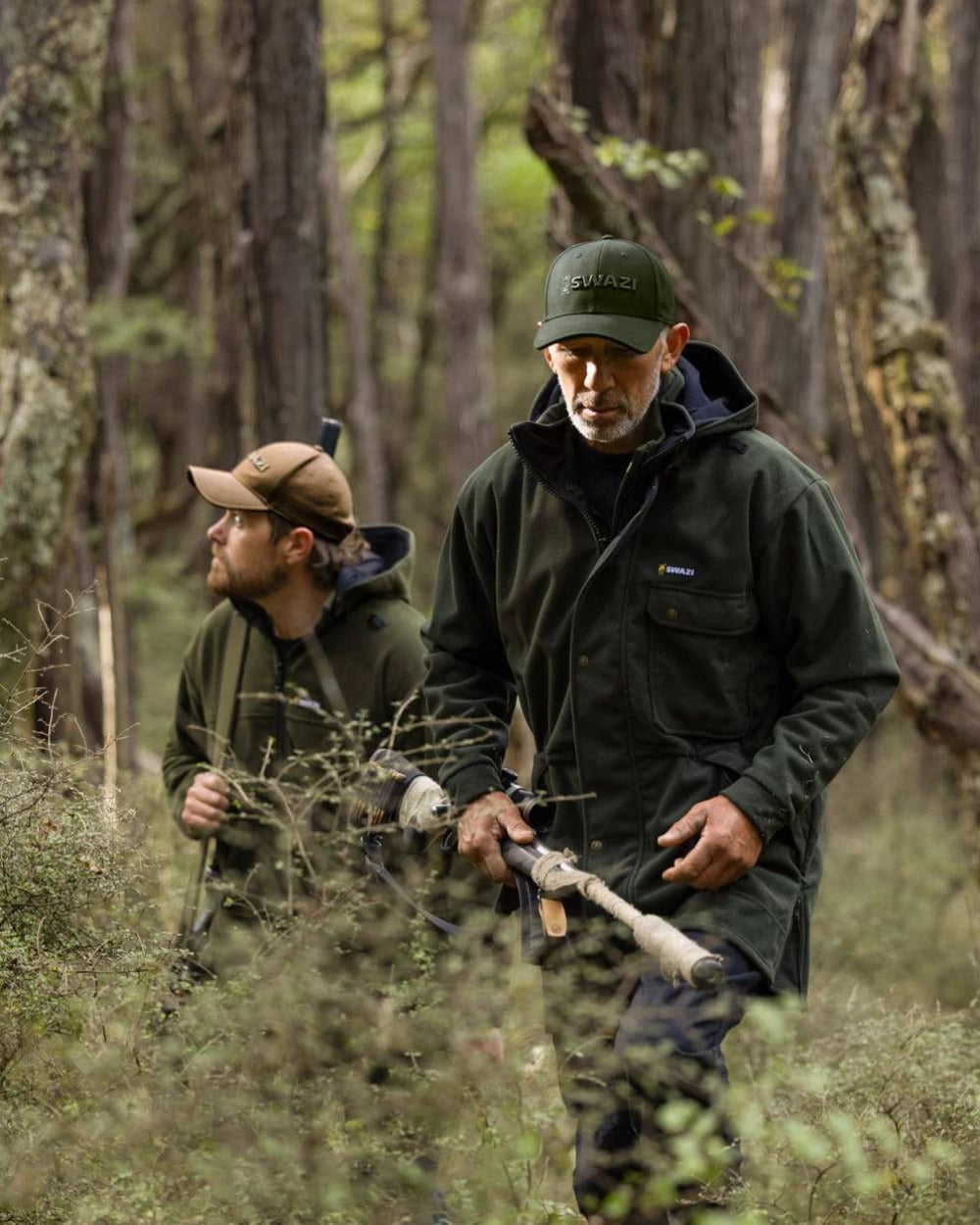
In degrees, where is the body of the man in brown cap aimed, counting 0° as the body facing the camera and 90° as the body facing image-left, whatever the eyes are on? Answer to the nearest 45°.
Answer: approximately 45°

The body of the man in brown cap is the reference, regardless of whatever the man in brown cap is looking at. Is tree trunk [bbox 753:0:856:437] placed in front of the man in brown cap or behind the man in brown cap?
behind

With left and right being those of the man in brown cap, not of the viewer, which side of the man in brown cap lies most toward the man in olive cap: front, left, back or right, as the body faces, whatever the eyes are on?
left

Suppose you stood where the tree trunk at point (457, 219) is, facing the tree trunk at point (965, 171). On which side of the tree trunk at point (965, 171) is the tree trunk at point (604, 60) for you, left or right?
right

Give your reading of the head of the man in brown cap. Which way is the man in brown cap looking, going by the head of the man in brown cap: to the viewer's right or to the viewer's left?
to the viewer's left

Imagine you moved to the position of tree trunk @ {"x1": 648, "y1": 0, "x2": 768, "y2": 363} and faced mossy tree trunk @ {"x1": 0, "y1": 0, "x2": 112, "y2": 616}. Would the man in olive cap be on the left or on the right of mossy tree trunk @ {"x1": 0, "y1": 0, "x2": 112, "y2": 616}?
left

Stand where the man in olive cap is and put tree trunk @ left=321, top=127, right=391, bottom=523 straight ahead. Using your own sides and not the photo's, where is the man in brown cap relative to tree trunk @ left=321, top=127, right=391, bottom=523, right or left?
left

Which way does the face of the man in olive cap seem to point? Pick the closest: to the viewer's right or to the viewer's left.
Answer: to the viewer's left

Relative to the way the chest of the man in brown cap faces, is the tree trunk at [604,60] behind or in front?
behind

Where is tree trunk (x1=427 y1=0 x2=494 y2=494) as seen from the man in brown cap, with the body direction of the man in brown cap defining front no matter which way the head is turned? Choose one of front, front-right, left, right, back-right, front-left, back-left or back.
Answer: back-right

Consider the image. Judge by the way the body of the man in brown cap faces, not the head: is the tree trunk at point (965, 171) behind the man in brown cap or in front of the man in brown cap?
behind

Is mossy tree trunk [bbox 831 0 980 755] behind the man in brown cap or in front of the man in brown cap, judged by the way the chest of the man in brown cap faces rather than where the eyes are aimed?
behind

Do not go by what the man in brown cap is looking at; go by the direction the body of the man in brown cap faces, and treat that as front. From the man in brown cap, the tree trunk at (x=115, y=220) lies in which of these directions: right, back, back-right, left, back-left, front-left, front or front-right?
back-right
